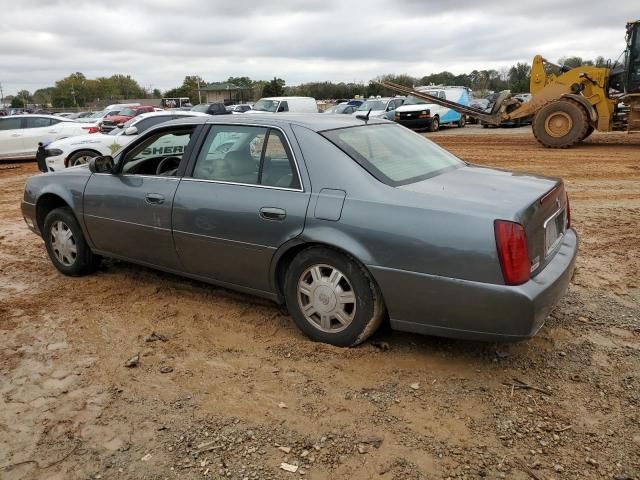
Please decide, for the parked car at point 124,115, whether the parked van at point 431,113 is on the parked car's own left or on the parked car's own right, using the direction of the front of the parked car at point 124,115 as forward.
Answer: on the parked car's own left

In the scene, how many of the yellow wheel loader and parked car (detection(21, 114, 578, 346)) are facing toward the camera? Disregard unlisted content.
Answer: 0

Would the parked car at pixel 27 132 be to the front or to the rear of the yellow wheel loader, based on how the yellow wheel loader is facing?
to the front

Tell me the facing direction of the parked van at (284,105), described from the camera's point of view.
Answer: facing the viewer and to the left of the viewer

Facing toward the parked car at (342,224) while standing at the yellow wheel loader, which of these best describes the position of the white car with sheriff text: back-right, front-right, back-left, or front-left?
front-right

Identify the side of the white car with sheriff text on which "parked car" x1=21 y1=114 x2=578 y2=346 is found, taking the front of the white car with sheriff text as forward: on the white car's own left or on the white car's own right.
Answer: on the white car's own left

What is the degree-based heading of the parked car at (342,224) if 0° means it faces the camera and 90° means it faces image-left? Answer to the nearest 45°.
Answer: approximately 135°

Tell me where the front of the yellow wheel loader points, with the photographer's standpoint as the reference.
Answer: facing to the left of the viewer

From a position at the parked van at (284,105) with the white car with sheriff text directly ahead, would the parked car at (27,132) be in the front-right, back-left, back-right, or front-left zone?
front-right
